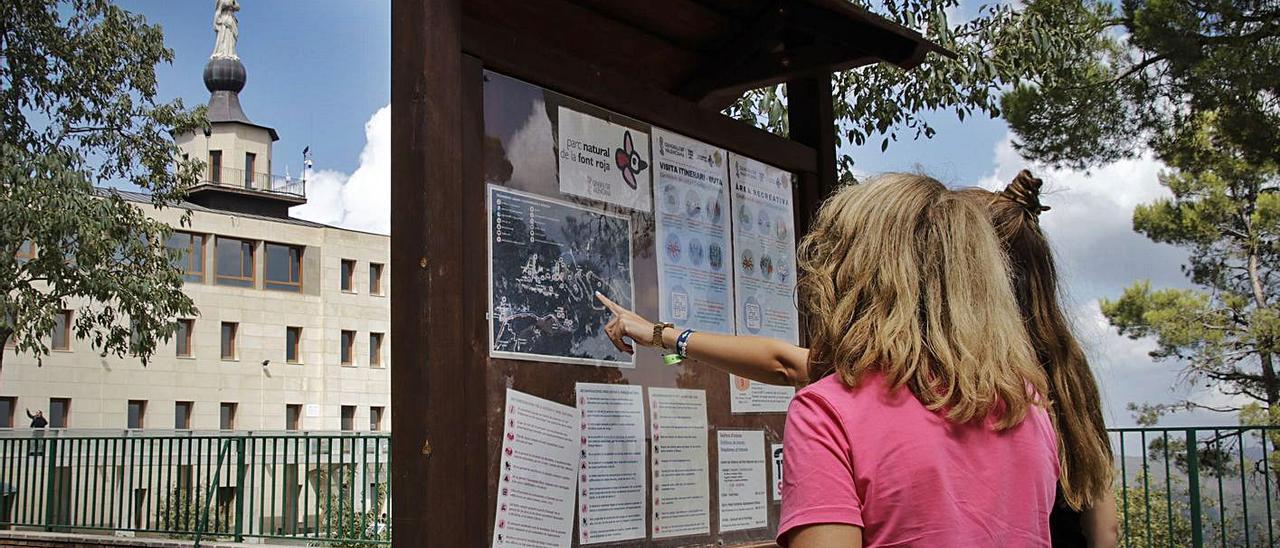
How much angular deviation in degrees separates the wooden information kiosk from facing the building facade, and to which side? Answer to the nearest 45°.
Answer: approximately 135° to its left

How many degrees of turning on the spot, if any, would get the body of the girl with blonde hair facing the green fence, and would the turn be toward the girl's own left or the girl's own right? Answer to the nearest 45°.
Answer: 0° — they already face it

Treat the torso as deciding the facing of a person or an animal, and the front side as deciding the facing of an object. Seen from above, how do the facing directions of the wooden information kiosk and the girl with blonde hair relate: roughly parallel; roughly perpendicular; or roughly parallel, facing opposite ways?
roughly parallel, facing opposite ways

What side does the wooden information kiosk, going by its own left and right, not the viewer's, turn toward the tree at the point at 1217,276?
left

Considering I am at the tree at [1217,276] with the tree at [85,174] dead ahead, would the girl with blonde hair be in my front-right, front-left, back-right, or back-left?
front-left

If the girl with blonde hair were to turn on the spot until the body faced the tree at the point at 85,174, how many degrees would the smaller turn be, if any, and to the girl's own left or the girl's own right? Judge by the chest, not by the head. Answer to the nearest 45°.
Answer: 0° — they already face it

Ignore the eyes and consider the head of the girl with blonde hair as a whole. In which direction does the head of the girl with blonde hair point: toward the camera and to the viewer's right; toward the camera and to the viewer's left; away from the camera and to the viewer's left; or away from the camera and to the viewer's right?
away from the camera and to the viewer's left

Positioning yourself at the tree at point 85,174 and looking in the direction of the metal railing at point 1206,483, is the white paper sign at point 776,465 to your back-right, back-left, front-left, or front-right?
front-right

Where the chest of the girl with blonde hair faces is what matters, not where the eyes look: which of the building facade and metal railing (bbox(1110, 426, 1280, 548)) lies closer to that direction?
the building facade

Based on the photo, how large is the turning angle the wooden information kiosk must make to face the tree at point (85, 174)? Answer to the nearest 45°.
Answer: approximately 180°

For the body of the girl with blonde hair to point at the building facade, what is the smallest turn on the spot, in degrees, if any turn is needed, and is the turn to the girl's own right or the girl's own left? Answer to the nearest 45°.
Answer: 0° — they already face it

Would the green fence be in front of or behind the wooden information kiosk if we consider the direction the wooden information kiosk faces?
behind

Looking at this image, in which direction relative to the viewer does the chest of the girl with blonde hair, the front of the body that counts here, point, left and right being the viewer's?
facing away from the viewer and to the left of the viewer

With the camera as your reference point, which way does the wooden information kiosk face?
facing the viewer and to the right of the viewer
